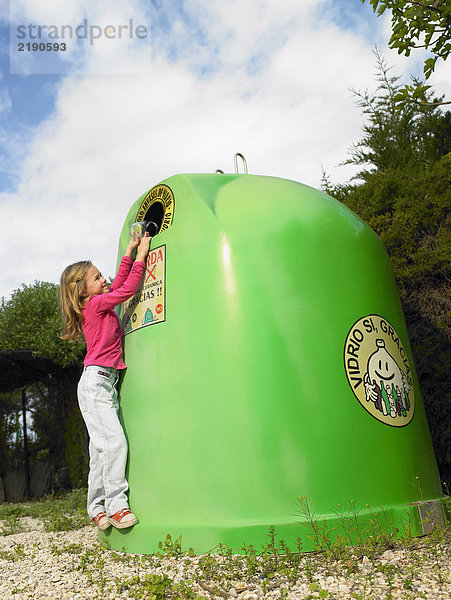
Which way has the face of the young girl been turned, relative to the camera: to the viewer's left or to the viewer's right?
to the viewer's right

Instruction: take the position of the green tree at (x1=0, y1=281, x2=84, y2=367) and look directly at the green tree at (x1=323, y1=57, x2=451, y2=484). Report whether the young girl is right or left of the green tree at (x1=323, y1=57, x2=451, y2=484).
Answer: right

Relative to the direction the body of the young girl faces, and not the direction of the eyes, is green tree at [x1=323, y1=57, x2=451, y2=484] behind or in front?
in front

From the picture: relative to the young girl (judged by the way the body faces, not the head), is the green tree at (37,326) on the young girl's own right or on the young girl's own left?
on the young girl's own left

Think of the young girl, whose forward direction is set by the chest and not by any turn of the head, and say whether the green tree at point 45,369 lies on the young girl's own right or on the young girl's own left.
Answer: on the young girl's own left

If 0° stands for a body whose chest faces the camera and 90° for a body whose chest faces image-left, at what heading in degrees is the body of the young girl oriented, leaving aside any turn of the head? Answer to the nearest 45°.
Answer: approximately 270°

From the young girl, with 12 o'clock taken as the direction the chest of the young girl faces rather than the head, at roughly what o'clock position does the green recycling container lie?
The green recycling container is roughly at 1 o'clock from the young girl.

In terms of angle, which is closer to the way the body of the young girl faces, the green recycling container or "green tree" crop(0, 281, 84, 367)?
the green recycling container
